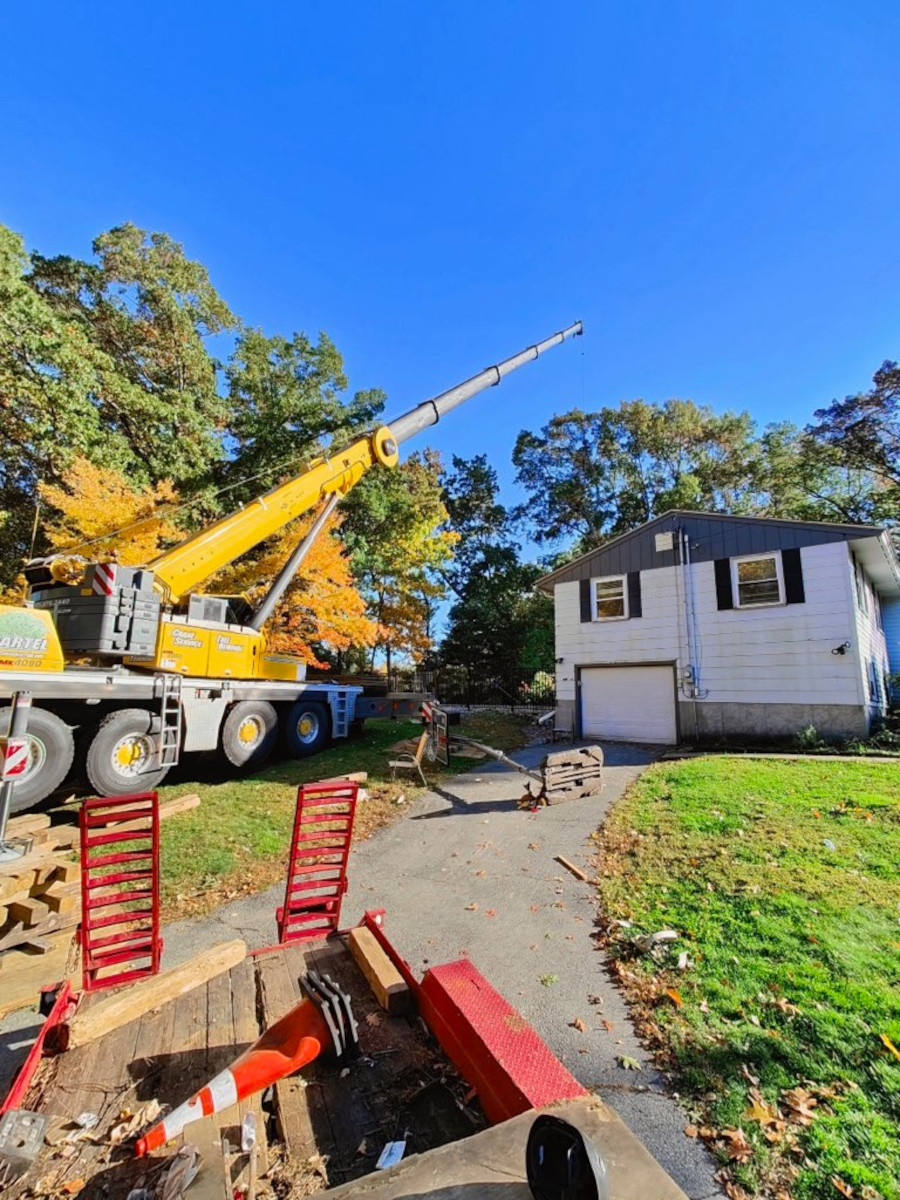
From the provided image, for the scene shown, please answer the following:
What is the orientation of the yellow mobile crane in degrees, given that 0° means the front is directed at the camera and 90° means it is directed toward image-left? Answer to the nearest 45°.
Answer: approximately 45°

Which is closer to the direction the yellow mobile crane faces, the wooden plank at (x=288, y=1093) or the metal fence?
the wooden plank

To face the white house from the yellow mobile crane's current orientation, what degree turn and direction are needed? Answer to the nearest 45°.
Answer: approximately 135° to its left

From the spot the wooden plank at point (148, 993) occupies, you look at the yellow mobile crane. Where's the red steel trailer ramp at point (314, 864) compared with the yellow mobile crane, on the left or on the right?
right
